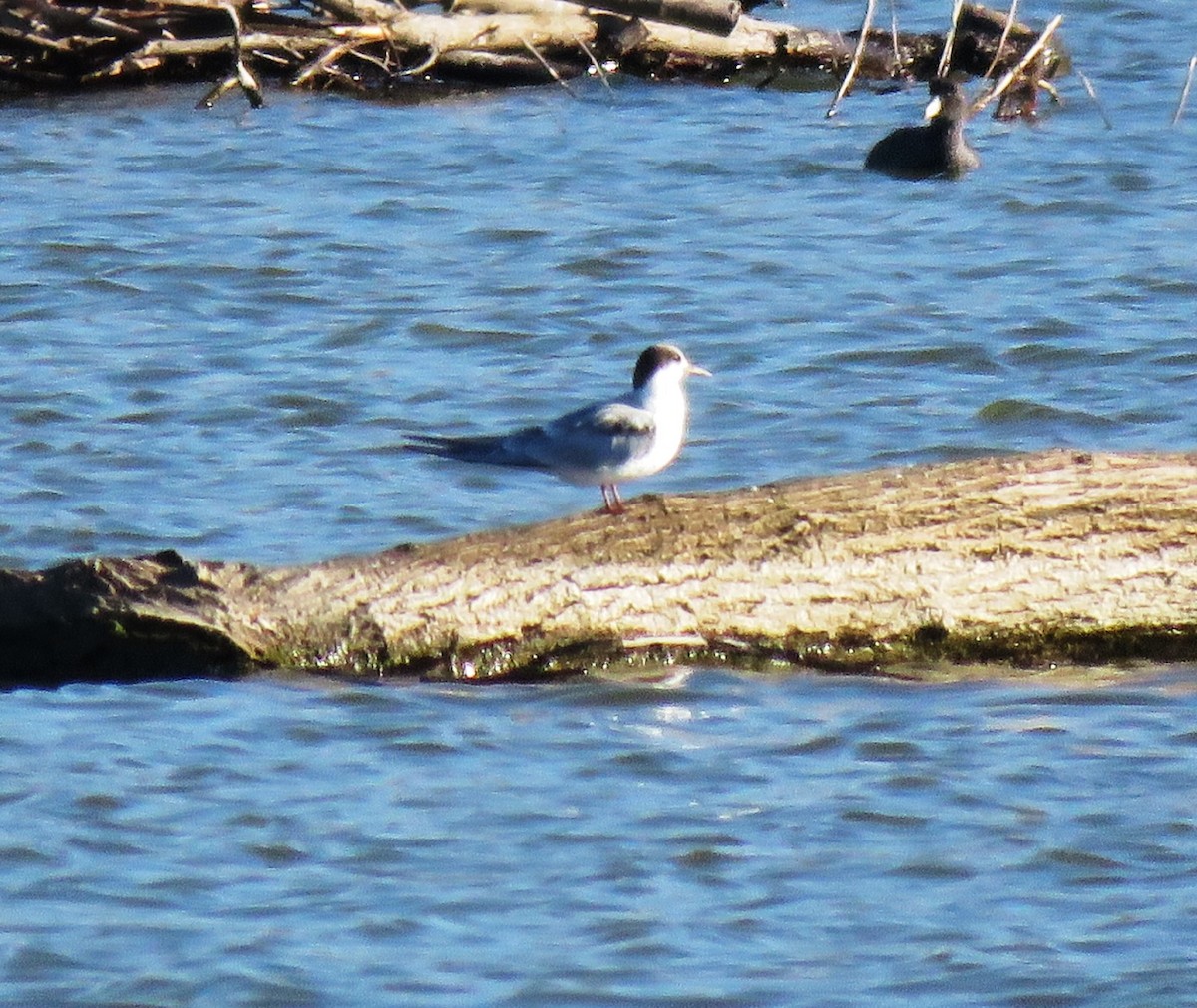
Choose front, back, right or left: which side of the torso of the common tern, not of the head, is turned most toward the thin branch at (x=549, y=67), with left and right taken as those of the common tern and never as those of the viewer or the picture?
left

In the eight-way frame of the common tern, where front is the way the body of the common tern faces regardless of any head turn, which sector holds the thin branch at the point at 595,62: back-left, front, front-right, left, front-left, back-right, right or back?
left

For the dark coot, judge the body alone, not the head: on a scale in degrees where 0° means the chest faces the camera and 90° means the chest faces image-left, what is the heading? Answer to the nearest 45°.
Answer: approximately 270°

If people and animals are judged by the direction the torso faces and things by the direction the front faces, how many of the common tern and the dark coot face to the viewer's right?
2

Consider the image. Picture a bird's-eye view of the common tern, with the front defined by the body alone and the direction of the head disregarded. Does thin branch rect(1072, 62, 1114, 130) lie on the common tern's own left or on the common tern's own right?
on the common tern's own left

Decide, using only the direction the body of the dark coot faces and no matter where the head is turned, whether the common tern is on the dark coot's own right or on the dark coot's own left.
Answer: on the dark coot's own right

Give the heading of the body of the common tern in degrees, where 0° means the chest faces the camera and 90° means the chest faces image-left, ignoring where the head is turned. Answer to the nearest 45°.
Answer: approximately 270°
